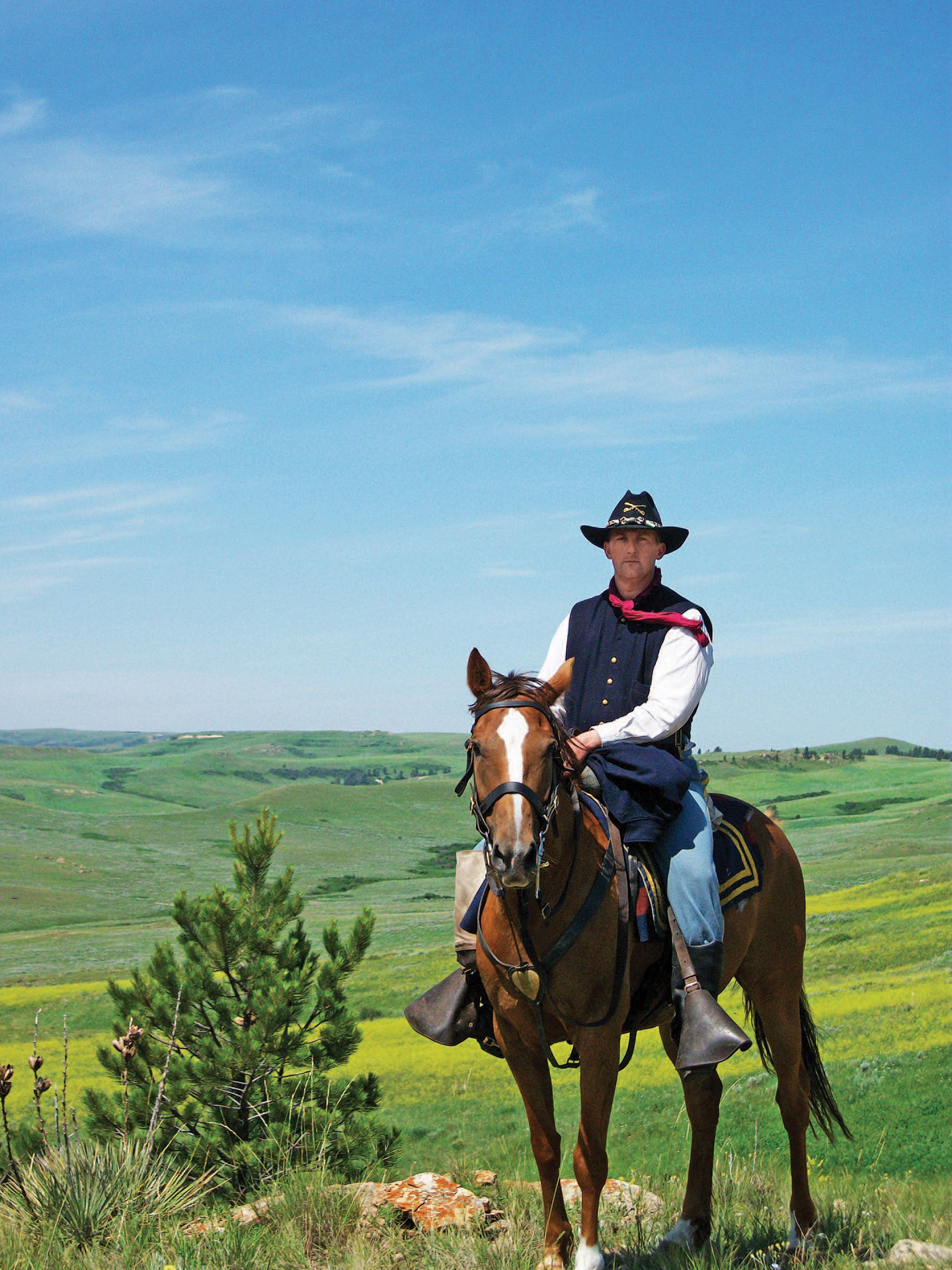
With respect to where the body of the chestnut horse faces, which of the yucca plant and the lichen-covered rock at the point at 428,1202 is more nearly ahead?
the yucca plant

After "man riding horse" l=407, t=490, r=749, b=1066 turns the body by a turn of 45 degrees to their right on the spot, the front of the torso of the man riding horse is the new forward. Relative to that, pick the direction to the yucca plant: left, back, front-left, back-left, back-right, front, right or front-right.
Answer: front

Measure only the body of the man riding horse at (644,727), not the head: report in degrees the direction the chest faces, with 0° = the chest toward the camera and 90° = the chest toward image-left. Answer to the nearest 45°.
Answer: approximately 45°
